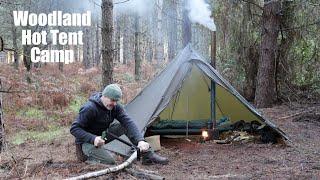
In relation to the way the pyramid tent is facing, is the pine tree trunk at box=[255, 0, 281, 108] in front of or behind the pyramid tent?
behind

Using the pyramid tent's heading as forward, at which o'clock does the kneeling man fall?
The kneeling man is roughly at 1 o'clock from the pyramid tent.

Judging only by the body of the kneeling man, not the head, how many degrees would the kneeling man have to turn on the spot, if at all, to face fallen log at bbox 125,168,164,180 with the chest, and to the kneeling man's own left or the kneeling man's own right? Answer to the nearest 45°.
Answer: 0° — they already face it

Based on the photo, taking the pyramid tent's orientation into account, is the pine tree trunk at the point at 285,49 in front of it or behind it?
behind

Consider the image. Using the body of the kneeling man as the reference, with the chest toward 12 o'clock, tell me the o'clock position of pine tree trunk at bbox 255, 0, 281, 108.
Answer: The pine tree trunk is roughly at 9 o'clock from the kneeling man.

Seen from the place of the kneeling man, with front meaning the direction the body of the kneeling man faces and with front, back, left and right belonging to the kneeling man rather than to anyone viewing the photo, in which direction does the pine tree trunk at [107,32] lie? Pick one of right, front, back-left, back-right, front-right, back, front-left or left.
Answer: back-left

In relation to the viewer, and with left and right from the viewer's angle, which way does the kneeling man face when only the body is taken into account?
facing the viewer and to the right of the viewer

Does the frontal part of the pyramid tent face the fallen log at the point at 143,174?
yes

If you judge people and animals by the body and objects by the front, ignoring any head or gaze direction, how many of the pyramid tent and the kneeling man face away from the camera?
0

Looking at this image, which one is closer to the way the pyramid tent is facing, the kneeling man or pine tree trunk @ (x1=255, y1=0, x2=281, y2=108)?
the kneeling man

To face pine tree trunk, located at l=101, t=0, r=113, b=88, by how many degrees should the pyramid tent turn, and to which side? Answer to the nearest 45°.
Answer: approximately 90° to its right

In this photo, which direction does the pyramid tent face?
toward the camera

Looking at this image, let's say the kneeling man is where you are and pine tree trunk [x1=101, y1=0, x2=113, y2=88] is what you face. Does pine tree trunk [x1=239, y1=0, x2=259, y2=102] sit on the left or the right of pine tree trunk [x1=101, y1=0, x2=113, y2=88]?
right
